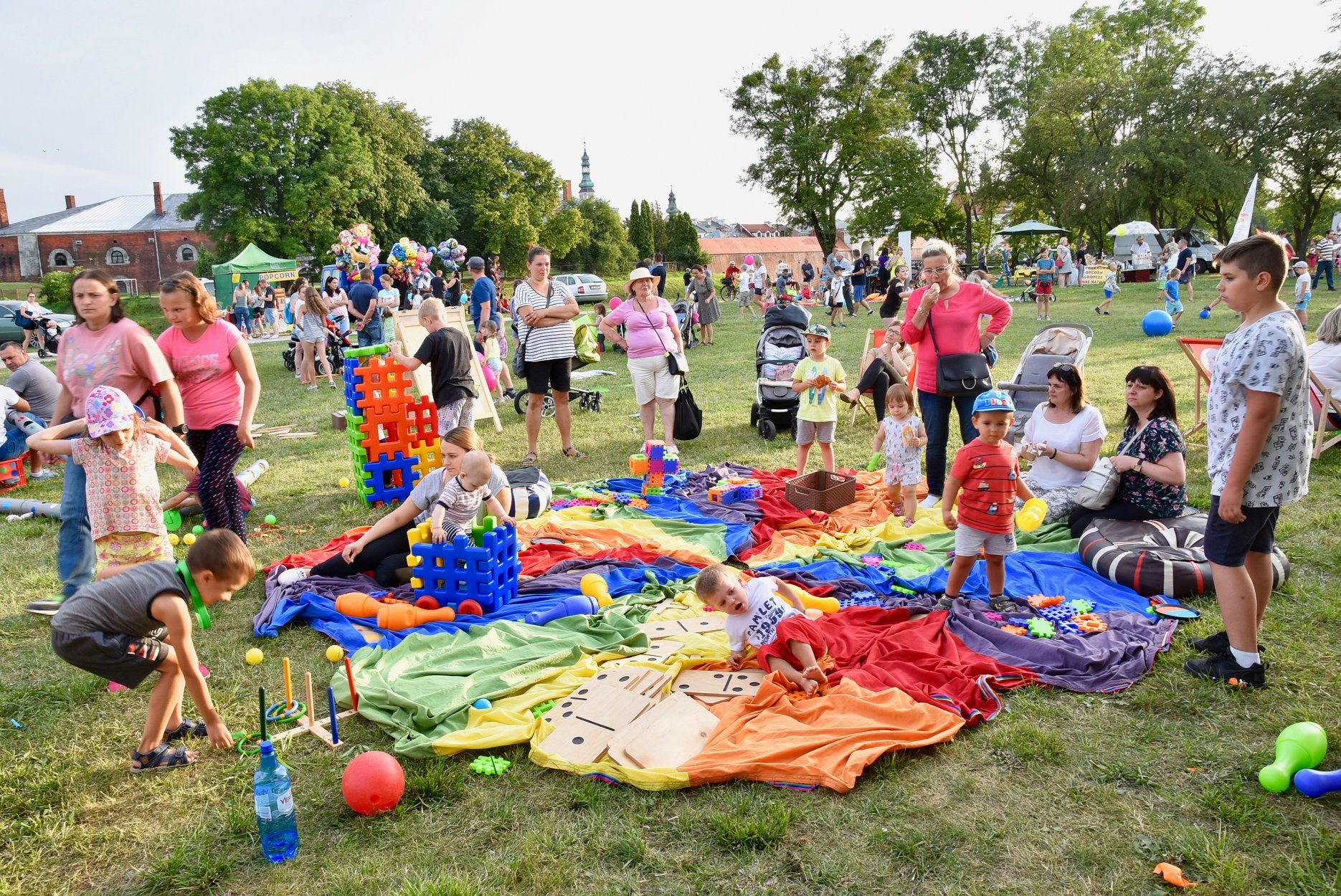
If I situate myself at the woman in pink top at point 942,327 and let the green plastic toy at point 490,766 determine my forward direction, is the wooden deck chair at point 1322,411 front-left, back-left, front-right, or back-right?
back-left

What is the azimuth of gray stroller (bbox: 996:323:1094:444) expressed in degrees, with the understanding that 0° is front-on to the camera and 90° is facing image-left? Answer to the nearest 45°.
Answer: approximately 45°

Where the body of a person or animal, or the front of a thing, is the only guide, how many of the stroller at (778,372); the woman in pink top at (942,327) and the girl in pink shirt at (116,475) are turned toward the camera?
3

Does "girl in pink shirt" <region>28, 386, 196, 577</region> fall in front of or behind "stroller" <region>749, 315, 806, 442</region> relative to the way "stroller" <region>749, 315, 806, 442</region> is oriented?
in front

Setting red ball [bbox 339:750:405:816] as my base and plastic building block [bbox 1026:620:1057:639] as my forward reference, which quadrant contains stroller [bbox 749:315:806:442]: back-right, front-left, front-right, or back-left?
front-left

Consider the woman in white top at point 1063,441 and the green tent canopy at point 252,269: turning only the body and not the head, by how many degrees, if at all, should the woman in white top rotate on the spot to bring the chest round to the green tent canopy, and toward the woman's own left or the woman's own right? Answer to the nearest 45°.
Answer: approximately 90° to the woman's own right

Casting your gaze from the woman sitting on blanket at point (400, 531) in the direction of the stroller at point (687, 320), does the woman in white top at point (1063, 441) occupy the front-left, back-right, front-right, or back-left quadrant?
front-right

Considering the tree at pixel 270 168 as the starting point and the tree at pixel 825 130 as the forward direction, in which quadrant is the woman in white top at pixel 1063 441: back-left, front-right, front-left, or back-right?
front-right

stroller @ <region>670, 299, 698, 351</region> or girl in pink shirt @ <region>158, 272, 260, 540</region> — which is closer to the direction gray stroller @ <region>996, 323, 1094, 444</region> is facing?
the girl in pink shirt

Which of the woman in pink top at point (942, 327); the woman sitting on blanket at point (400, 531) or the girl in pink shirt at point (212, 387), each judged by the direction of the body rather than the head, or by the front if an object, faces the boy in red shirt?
the woman in pink top

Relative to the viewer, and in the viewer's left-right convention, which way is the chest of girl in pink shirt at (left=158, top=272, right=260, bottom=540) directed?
facing the viewer and to the left of the viewer

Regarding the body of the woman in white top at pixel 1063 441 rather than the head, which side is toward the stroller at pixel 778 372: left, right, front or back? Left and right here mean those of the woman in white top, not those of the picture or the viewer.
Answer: right

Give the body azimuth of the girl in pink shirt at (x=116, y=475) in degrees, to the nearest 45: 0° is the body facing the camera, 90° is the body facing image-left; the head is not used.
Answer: approximately 0°
